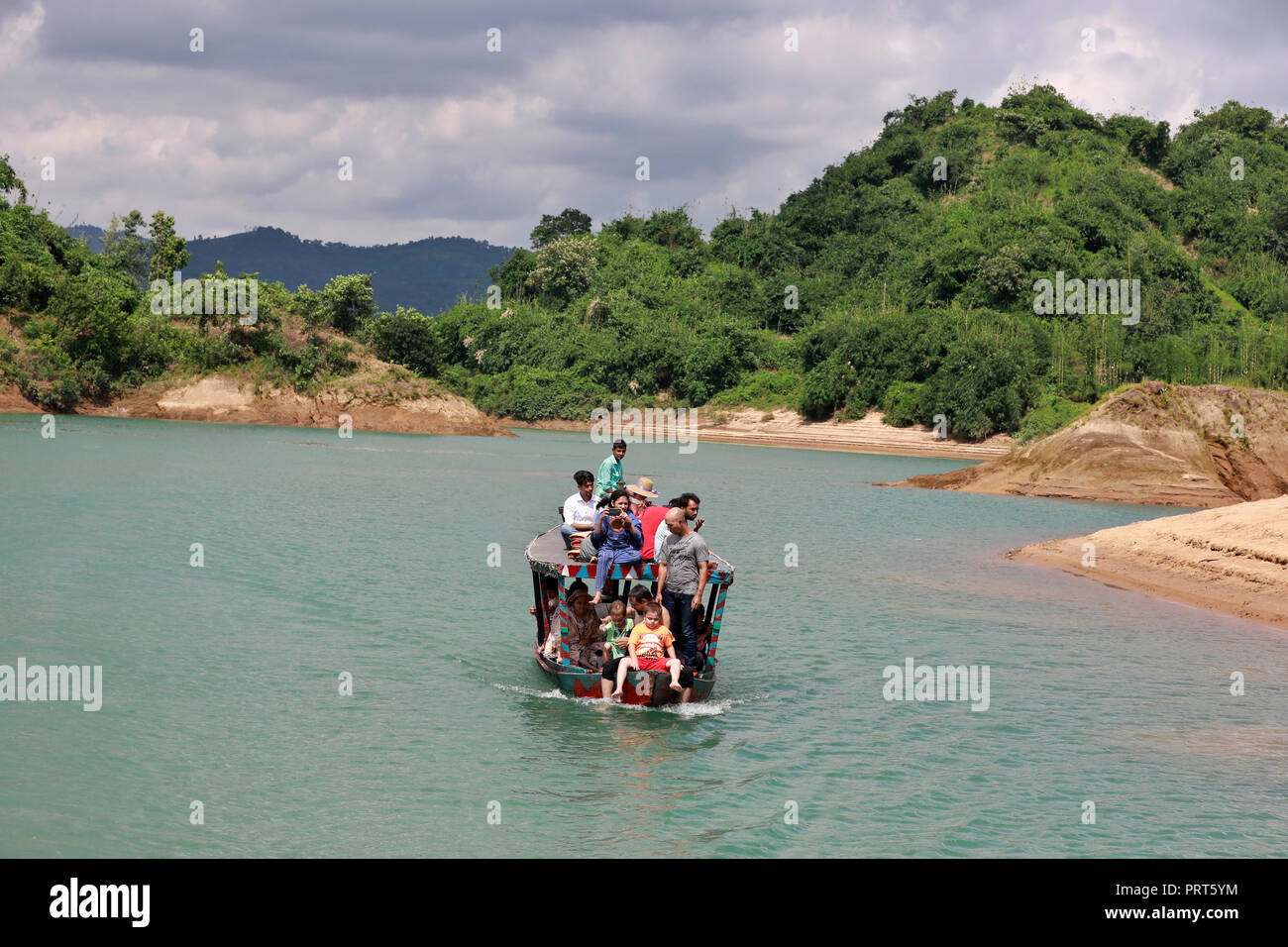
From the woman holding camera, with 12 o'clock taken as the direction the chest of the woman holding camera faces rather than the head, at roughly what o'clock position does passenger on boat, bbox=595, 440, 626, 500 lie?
The passenger on boat is roughly at 6 o'clock from the woman holding camera.

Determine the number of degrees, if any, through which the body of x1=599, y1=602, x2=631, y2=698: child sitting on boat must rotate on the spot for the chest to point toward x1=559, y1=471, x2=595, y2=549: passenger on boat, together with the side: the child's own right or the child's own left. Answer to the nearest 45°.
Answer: approximately 180°

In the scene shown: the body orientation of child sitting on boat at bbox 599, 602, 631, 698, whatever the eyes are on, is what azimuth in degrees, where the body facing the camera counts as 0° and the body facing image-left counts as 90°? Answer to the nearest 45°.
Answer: approximately 0°

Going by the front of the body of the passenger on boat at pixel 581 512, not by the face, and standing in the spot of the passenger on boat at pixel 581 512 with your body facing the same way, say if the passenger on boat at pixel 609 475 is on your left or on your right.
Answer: on your left

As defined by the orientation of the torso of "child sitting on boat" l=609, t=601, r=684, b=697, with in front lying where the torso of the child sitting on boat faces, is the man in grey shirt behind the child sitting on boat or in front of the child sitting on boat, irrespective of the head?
behind

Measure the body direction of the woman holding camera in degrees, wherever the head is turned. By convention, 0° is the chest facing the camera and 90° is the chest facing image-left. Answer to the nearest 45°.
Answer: approximately 0°
